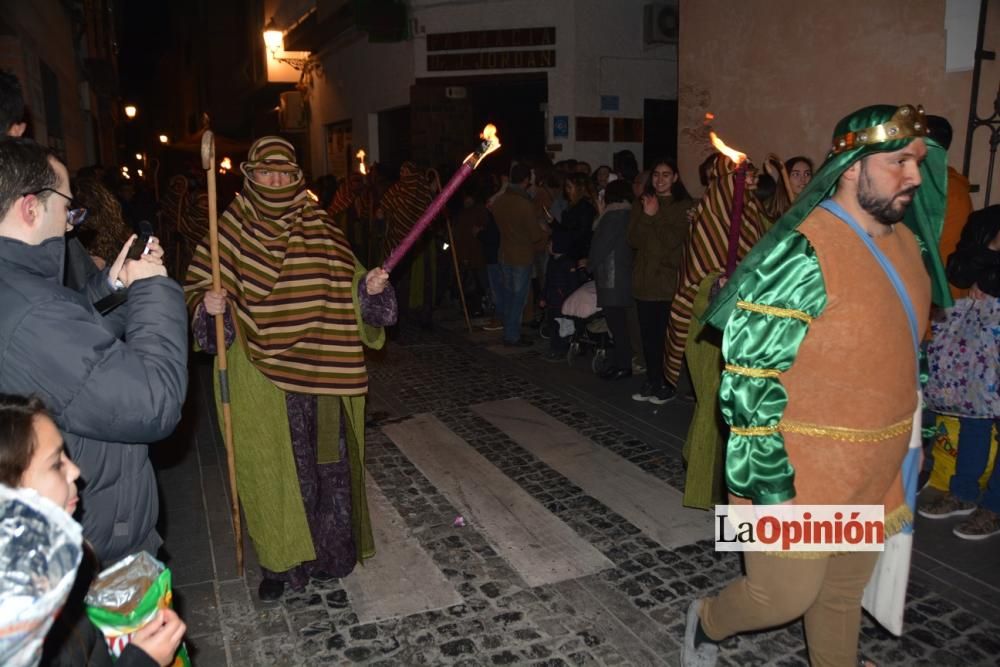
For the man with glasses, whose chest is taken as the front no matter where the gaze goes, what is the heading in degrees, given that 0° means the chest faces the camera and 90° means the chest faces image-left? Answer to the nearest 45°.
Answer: approximately 270°

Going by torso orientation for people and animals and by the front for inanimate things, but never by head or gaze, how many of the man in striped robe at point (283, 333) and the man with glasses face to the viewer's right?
1

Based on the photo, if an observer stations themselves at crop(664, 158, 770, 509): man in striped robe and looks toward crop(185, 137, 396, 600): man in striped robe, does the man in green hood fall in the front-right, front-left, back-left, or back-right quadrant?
front-left

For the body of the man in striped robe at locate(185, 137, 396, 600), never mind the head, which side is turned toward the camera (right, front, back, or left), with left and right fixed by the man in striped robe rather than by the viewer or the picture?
front

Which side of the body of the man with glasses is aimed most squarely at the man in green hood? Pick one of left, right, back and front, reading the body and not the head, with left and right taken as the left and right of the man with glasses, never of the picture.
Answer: front

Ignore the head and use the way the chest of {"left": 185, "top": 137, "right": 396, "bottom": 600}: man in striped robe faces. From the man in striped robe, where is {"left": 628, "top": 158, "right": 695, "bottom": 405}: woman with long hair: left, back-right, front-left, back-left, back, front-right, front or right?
back-left

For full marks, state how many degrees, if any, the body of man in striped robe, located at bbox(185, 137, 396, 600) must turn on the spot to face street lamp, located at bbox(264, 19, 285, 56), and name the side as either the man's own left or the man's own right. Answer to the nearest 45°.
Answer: approximately 180°

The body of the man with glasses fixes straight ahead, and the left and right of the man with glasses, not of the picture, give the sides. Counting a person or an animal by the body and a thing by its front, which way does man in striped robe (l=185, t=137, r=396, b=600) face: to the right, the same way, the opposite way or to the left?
to the right

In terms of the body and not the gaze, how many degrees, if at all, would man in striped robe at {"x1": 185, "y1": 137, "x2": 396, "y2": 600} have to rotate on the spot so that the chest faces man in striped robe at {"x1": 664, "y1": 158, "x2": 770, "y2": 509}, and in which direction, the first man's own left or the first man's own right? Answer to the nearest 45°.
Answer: approximately 90° to the first man's own left

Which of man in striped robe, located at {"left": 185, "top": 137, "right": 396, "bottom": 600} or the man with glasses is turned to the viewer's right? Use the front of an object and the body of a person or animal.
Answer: the man with glasses

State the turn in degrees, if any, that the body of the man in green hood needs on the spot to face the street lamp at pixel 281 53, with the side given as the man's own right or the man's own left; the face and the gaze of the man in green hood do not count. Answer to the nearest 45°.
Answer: approximately 180°
